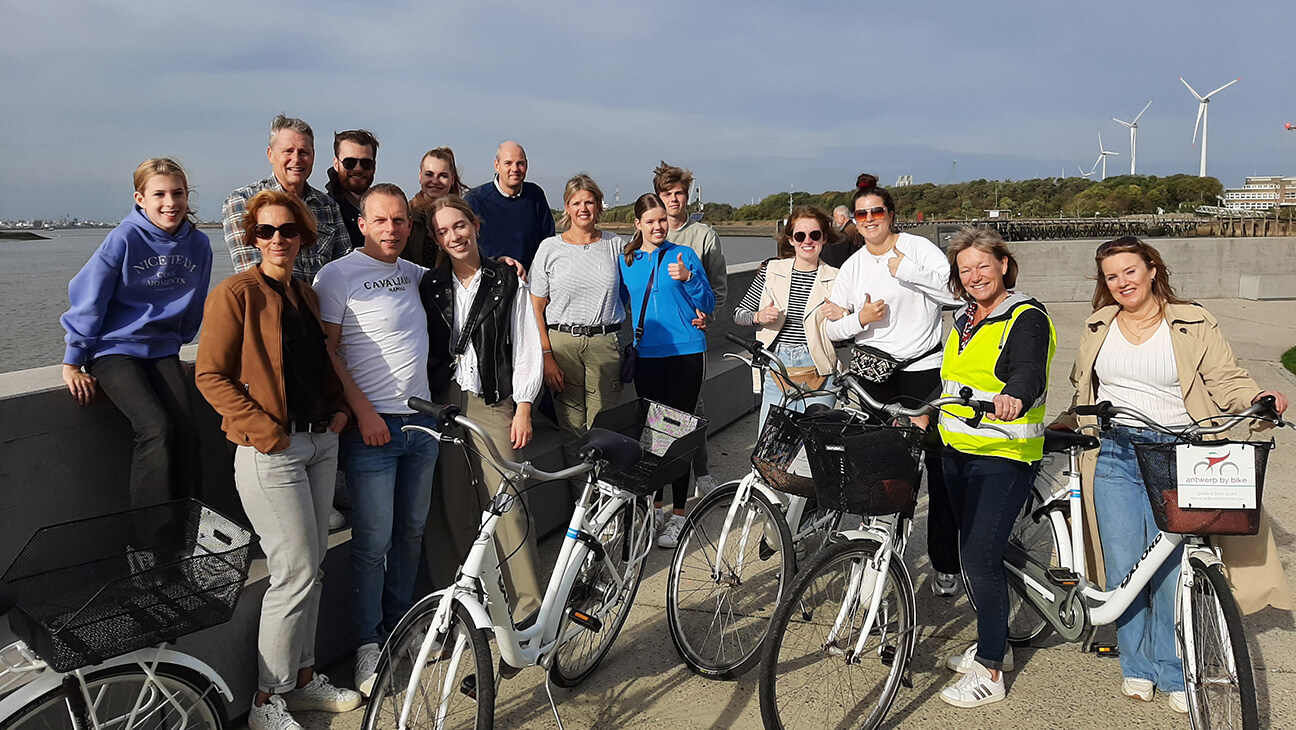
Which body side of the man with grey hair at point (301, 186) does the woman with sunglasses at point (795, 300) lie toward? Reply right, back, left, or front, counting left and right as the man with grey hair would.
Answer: left

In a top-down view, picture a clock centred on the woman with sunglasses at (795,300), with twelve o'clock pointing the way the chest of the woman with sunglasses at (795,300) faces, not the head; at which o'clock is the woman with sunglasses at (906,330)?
the woman with sunglasses at (906,330) is roughly at 10 o'clock from the woman with sunglasses at (795,300).

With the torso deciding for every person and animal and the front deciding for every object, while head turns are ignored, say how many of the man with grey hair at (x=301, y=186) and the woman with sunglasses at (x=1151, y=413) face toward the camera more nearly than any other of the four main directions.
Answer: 2

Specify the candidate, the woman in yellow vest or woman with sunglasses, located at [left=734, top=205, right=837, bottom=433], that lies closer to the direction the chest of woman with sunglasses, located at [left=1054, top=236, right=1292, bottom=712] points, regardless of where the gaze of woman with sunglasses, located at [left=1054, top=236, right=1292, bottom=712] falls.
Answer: the woman in yellow vest

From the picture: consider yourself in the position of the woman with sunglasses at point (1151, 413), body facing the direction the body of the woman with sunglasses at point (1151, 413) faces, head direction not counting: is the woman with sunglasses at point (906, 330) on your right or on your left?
on your right

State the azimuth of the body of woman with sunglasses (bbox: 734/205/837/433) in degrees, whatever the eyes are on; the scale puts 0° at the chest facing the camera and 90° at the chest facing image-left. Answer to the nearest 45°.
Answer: approximately 0°

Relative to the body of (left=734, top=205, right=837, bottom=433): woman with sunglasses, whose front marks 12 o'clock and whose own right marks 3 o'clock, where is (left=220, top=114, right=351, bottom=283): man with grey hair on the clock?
The man with grey hair is roughly at 2 o'clock from the woman with sunglasses.

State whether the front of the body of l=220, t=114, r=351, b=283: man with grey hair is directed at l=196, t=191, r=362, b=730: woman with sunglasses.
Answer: yes

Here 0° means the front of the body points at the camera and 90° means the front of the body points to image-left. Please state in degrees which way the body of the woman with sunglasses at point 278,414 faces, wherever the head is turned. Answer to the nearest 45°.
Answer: approximately 315°
